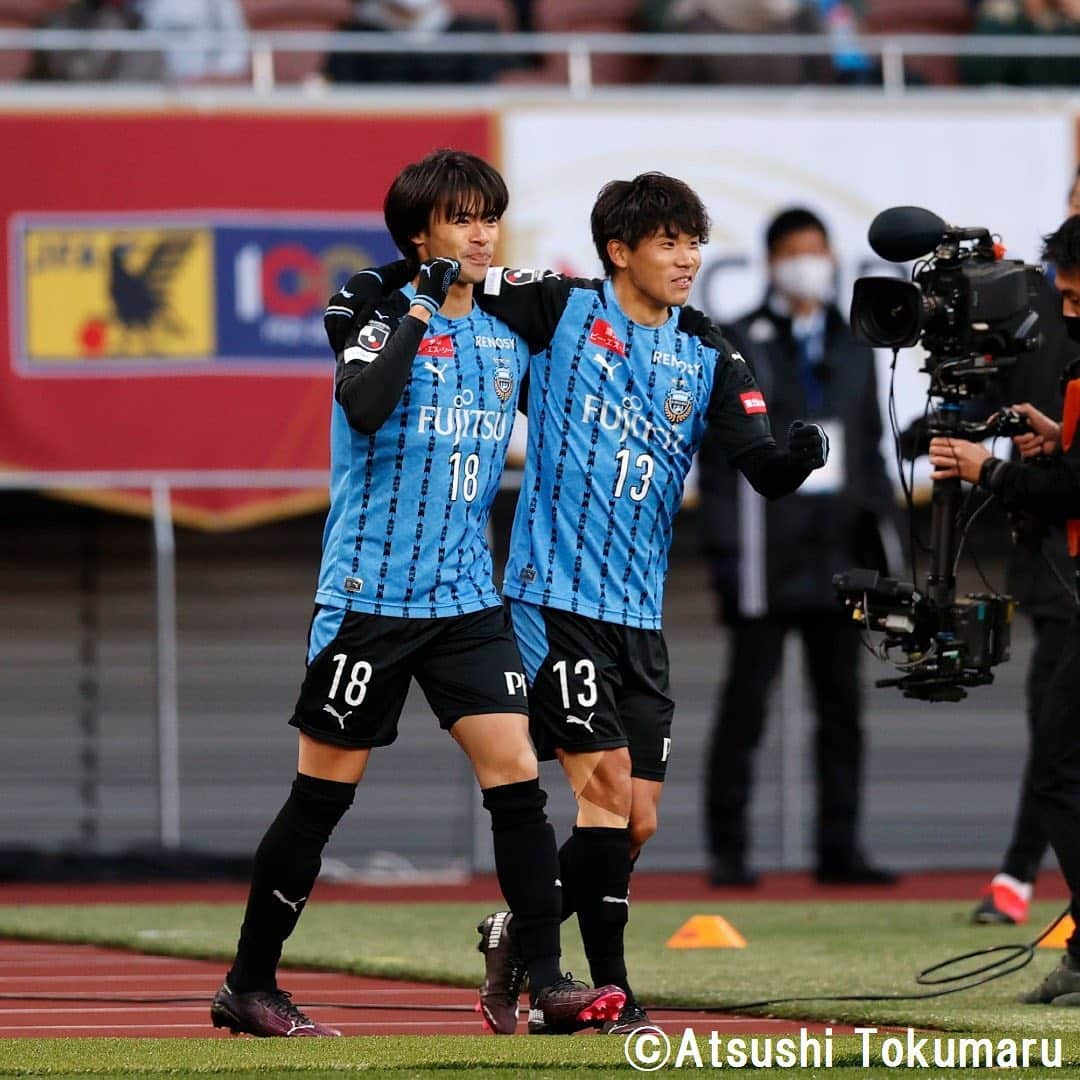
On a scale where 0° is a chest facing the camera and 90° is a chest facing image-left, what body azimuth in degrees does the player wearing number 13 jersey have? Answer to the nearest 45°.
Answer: approximately 315°

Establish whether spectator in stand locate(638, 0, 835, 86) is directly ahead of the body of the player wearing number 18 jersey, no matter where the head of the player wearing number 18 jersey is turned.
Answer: no

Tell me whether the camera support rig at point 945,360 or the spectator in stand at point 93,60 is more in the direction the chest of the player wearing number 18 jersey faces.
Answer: the camera support rig

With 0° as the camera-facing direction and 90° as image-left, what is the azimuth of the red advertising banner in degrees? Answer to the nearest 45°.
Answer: approximately 0°

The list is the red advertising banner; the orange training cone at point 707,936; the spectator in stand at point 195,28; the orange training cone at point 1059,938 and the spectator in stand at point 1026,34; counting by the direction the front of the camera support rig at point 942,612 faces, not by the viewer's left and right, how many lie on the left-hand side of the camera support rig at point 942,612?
0

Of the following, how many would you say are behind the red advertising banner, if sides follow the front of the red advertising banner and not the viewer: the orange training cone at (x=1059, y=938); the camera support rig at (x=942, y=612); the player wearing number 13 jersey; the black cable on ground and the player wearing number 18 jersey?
0

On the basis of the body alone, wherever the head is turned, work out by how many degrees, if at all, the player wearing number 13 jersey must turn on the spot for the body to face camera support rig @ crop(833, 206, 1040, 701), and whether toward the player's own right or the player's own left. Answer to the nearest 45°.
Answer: approximately 90° to the player's own left

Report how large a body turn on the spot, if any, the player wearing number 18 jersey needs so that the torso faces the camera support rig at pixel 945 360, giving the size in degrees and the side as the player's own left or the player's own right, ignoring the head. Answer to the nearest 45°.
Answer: approximately 90° to the player's own left

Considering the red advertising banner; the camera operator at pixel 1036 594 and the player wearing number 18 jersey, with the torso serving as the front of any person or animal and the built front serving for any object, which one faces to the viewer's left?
the camera operator

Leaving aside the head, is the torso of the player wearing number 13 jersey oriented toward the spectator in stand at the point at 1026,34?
no

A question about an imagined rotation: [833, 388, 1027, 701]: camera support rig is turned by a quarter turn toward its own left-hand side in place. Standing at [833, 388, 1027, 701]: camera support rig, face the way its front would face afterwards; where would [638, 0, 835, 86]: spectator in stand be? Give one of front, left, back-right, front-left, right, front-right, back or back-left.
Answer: back

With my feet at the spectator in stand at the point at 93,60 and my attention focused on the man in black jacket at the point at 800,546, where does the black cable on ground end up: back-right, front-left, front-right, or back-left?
front-right

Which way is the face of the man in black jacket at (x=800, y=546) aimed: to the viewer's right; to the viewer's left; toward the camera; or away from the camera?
toward the camera

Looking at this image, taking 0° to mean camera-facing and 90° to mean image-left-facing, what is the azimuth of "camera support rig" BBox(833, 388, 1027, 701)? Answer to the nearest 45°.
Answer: approximately 90°

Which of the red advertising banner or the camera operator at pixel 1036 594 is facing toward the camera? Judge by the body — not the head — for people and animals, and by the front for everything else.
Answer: the red advertising banner

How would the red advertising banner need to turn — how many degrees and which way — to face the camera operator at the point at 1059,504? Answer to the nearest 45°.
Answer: approximately 45° to its left

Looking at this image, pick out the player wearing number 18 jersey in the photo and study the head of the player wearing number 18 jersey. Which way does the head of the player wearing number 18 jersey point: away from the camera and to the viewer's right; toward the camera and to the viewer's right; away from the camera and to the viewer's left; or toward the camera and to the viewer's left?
toward the camera and to the viewer's right

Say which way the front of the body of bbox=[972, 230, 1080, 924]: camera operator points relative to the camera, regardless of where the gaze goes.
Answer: to the viewer's left

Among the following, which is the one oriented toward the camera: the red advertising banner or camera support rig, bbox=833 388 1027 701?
the red advertising banner

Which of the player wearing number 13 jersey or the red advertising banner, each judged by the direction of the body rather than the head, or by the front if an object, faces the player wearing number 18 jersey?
the red advertising banner
